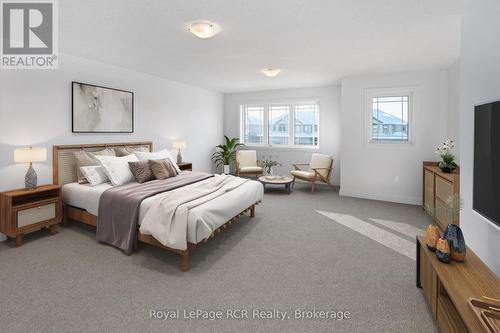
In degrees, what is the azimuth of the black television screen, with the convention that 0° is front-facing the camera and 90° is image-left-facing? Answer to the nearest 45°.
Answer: approximately 45°

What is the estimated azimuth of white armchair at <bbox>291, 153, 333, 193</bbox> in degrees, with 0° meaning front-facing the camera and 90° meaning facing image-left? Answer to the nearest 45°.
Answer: approximately 45°

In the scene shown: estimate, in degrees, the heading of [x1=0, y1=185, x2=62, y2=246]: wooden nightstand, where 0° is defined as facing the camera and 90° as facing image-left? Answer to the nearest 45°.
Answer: approximately 315°

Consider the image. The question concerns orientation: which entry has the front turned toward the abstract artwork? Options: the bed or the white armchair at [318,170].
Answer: the white armchair

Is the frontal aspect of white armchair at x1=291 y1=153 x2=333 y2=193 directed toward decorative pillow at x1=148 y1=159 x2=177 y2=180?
yes

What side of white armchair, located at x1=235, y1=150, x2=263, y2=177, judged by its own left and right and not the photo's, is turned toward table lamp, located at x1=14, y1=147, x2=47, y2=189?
right

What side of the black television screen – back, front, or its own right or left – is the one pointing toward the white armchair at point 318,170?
right
